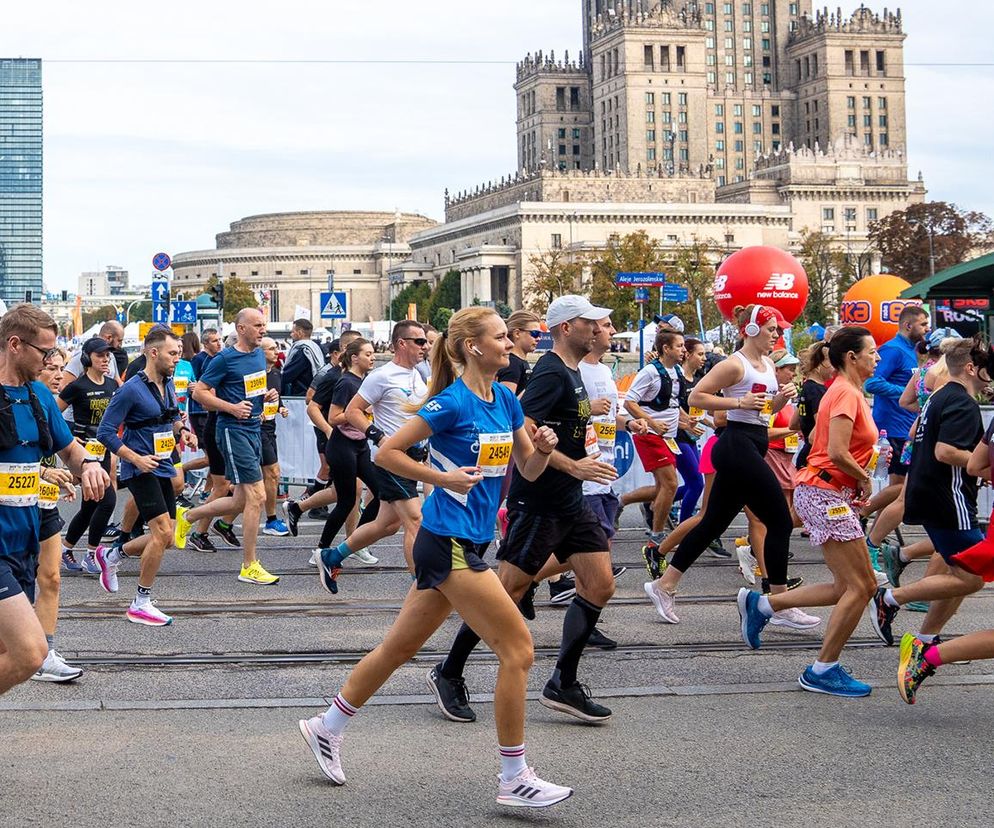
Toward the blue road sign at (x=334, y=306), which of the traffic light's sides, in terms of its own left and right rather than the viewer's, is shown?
left

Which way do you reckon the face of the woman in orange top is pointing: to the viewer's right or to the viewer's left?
to the viewer's right

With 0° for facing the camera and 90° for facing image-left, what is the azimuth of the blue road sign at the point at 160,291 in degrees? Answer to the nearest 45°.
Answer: approximately 0°

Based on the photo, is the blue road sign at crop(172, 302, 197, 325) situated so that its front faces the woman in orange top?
yes

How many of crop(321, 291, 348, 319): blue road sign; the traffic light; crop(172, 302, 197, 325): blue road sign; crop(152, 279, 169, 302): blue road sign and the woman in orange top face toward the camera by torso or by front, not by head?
3

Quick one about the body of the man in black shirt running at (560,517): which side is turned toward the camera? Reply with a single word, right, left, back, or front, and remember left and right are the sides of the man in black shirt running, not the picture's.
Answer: right

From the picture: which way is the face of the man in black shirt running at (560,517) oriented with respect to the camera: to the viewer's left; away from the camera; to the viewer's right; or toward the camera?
to the viewer's right
